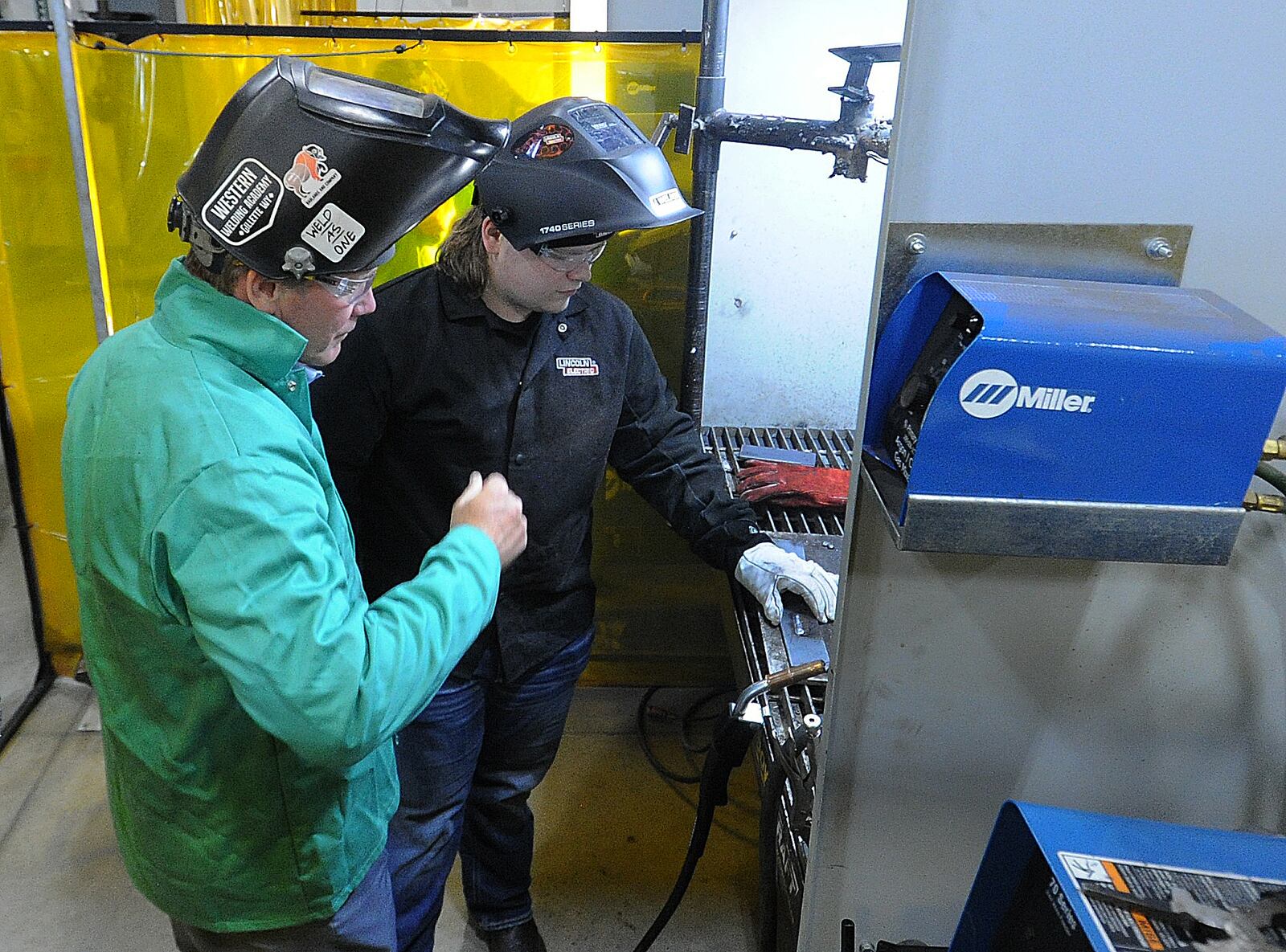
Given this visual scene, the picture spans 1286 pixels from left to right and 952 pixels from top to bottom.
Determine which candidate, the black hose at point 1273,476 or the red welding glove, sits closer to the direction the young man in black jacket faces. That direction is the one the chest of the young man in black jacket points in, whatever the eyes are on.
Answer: the black hose

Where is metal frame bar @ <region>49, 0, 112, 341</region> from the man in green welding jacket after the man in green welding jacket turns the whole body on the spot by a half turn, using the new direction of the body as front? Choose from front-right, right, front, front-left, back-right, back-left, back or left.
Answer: right

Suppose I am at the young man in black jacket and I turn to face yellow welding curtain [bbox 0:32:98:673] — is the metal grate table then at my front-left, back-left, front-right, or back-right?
back-right

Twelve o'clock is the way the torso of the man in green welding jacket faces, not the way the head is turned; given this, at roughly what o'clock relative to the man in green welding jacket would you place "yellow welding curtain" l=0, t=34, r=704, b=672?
The yellow welding curtain is roughly at 9 o'clock from the man in green welding jacket.

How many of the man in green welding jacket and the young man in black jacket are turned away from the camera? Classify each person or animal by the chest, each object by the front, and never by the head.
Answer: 0

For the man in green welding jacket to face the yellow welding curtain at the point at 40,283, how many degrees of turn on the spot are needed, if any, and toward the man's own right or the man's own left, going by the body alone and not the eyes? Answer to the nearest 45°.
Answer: approximately 90° to the man's own left

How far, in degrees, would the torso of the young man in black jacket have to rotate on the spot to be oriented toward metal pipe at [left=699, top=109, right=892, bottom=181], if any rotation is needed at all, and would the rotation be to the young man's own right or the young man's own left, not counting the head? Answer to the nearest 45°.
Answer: approximately 90° to the young man's own left

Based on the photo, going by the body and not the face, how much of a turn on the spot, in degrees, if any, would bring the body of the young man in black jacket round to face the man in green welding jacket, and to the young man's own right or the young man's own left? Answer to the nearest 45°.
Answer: approximately 45° to the young man's own right

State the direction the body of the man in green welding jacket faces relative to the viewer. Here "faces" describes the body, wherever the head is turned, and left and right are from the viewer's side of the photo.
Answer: facing to the right of the viewer

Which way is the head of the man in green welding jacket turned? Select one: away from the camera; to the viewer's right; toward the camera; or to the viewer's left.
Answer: to the viewer's right

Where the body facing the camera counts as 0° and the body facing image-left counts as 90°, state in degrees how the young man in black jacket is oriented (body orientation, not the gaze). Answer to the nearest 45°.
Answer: approximately 315°

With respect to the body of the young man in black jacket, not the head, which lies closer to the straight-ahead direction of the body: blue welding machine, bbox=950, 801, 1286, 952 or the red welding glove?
the blue welding machine

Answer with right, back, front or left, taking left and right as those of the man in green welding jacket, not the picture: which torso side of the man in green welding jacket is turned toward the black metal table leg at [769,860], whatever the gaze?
front

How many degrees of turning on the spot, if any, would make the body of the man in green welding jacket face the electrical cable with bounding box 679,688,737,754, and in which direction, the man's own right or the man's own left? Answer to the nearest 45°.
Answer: approximately 45° to the man's own left
